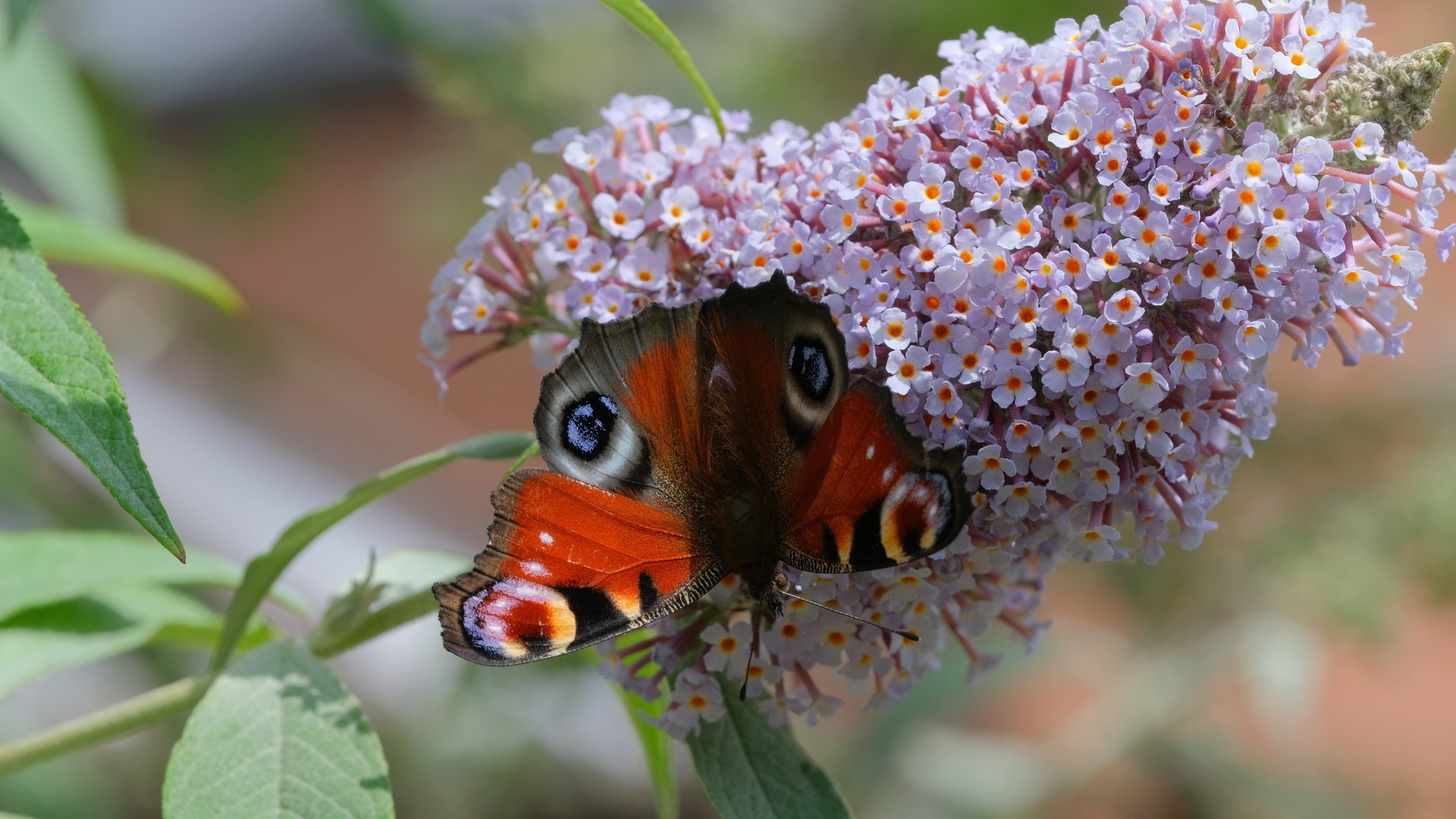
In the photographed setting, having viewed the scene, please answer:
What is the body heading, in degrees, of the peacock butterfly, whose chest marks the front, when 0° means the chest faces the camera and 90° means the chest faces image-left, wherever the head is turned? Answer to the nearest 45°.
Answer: approximately 0°

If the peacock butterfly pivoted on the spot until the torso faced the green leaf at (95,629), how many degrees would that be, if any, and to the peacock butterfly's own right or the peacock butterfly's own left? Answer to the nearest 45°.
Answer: approximately 135° to the peacock butterfly's own right

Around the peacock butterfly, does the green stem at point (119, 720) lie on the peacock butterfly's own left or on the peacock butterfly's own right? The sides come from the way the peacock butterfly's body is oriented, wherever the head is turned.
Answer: on the peacock butterfly's own right
